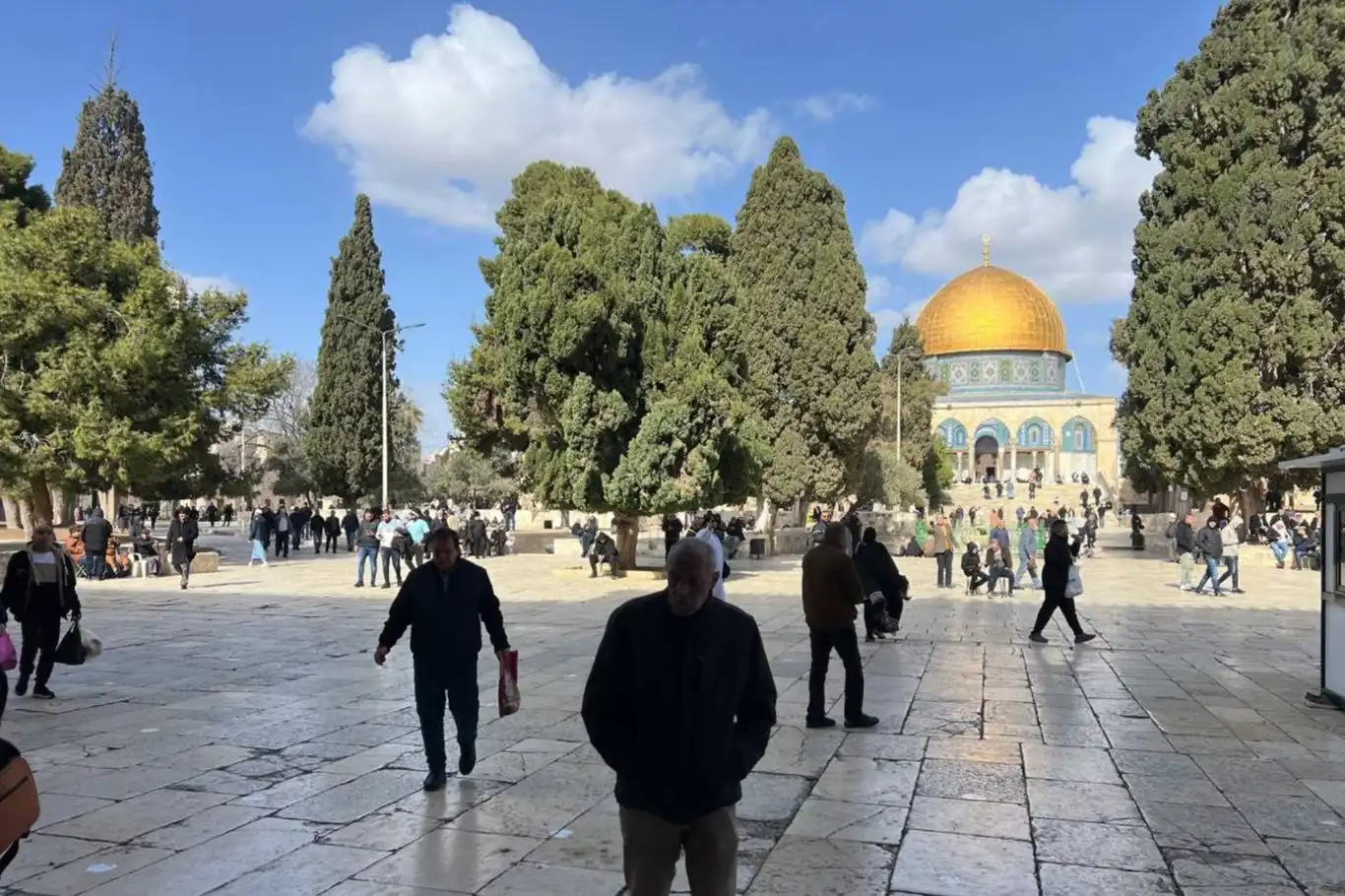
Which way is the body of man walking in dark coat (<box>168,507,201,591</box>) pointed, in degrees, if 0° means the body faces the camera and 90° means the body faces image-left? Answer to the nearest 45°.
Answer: approximately 0°

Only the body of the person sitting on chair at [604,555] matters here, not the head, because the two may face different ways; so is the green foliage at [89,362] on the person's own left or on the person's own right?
on the person's own right

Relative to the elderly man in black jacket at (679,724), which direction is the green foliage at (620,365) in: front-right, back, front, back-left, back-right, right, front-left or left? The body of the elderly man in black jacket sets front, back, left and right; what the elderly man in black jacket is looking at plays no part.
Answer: back
